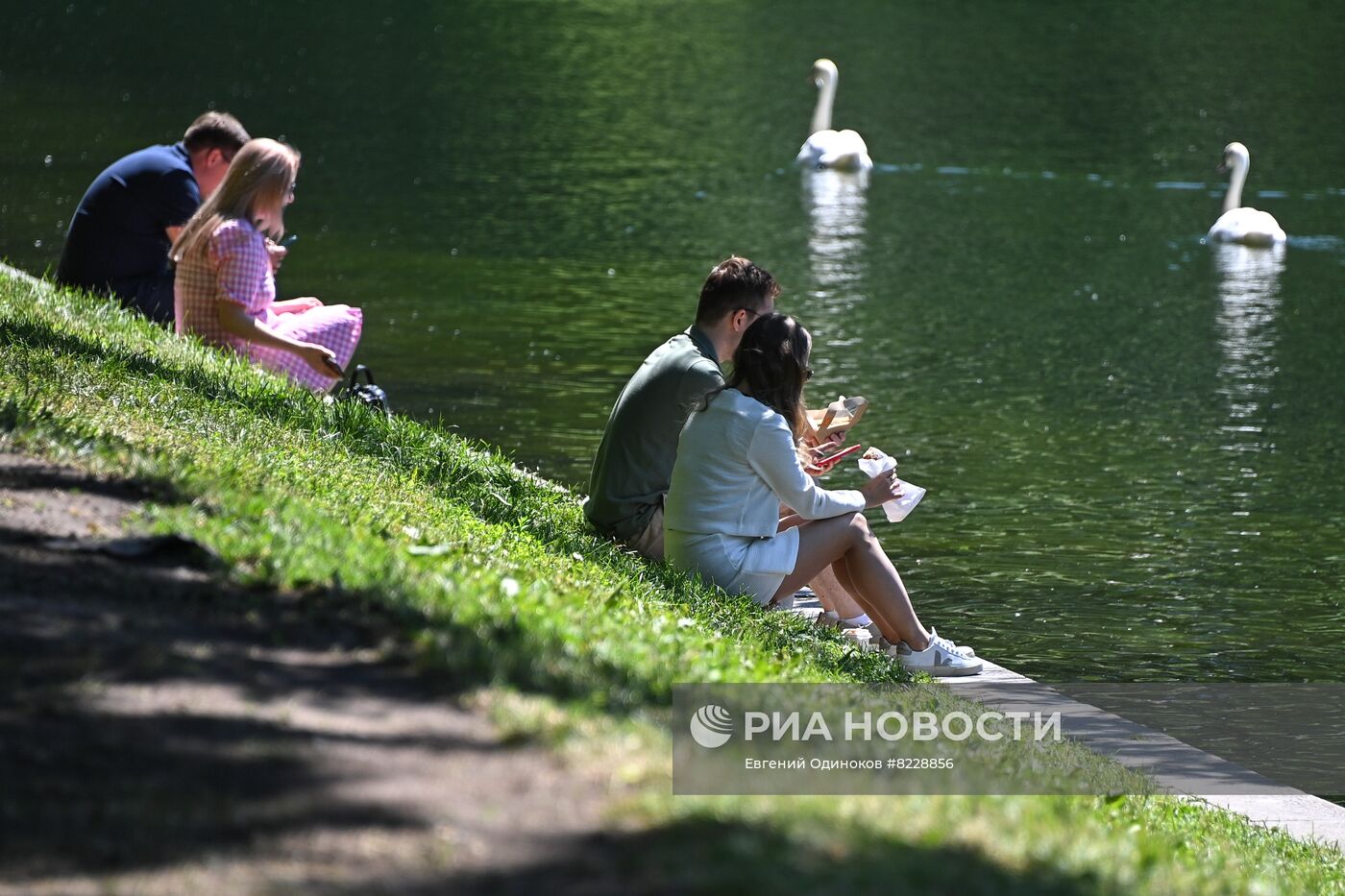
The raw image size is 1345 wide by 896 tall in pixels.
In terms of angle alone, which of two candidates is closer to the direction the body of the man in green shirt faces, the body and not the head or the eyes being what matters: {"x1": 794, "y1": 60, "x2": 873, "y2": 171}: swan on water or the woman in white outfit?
the swan on water

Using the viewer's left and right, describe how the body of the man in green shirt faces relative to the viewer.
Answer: facing away from the viewer and to the right of the viewer

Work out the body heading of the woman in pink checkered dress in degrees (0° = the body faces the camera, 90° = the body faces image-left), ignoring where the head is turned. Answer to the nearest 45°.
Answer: approximately 270°

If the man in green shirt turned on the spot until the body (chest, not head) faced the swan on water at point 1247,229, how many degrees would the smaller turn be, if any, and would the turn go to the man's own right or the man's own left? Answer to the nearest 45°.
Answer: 0° — they already face it

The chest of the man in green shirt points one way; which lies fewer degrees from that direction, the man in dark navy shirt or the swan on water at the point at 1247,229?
the swan on water

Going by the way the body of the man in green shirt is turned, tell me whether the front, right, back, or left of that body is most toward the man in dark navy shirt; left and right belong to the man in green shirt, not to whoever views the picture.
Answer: left

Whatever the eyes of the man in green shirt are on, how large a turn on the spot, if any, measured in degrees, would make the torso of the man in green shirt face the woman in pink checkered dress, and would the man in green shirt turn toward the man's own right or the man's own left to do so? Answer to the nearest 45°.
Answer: approximately 90° to the man's own left

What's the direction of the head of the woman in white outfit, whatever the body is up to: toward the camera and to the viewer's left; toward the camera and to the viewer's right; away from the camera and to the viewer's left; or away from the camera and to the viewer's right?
away from the camera and to the viewer's right

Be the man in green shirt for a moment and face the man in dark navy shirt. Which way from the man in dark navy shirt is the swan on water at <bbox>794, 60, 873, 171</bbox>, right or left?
right

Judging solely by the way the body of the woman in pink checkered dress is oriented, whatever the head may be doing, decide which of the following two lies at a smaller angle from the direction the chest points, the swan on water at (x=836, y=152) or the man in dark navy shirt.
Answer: the swan on water

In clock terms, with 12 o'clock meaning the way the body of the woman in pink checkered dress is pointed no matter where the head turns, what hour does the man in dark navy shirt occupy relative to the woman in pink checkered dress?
The man in dark navy shirt is roughly at 8 o'clock from the woman in pink checkered dress.

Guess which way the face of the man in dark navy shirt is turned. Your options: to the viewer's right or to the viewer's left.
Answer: to the viewer's right

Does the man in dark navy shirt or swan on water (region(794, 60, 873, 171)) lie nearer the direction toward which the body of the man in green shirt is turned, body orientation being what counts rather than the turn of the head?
the swan on water
